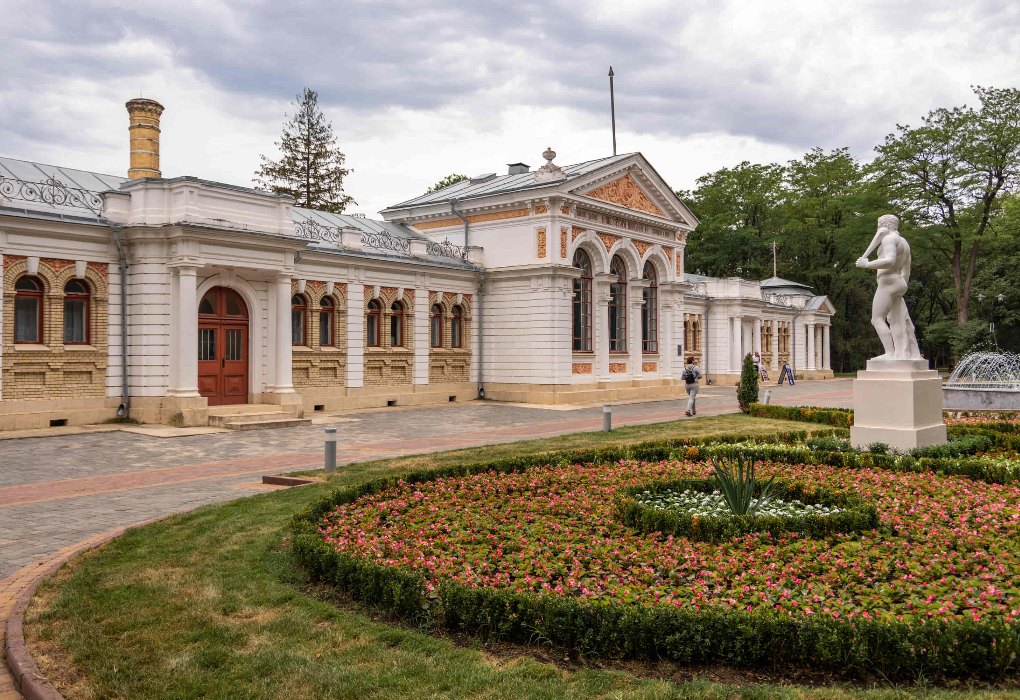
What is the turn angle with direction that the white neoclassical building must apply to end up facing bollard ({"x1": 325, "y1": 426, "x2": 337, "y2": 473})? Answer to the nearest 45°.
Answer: approximately 45° to its right

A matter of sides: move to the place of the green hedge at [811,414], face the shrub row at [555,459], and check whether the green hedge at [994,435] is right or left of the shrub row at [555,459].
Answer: left

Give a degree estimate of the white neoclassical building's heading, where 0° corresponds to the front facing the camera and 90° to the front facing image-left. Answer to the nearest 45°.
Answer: approximately 315°

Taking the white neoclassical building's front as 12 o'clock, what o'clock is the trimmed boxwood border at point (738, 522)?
The trimmed boxwood border is roughly at 1 o'clock from the white neoclassical building.

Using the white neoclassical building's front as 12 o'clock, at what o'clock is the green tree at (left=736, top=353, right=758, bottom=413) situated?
The green tree is roughly at 11 o'clock from the white neoclassical building.

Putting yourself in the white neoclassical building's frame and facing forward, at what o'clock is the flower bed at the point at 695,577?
The flower bed is roughly at 1 o'clock from the white neoclassical building.

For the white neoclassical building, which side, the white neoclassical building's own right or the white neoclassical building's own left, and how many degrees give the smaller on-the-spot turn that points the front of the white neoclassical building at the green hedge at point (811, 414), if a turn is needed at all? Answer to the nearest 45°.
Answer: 0° — it already faces it

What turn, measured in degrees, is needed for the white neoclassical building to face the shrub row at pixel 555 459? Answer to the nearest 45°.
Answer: approximately 45° to its right

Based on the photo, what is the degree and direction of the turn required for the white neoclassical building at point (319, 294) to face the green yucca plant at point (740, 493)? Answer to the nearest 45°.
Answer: approximately 45° to its right

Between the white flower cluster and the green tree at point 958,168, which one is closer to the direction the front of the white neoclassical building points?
the white flower cluster

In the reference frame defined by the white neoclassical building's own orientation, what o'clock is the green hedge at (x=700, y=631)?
The green hedge is roughly at 1 o'clock from the white neoclassical building.

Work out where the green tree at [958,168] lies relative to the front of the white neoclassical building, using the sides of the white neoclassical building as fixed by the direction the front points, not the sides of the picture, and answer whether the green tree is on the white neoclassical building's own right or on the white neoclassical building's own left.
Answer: on the white neoclassical building's own left
